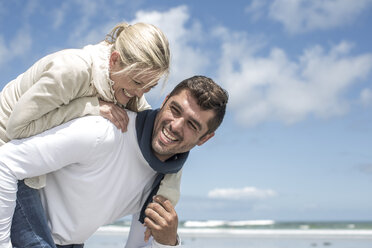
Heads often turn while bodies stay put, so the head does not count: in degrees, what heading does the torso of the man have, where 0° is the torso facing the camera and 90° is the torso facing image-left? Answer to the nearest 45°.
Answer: approximately 315°
